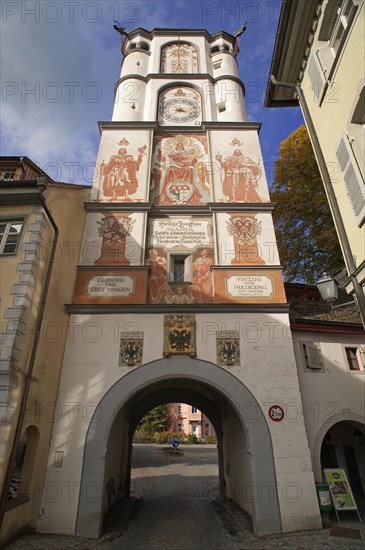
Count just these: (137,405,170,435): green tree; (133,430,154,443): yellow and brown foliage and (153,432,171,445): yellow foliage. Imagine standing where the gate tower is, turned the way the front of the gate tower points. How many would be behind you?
3

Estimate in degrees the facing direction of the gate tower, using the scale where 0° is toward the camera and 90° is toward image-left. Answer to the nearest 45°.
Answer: approximately 0°

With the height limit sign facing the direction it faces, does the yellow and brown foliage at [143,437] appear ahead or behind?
behind

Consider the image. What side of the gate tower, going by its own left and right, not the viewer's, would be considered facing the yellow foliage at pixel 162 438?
back

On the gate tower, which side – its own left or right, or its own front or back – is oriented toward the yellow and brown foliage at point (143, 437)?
back

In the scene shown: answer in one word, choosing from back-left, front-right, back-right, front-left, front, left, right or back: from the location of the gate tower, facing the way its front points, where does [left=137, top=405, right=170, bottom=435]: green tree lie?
back
